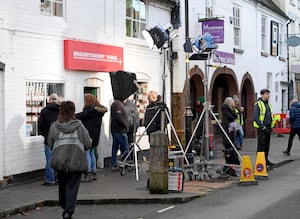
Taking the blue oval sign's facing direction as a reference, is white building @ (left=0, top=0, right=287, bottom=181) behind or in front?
in front

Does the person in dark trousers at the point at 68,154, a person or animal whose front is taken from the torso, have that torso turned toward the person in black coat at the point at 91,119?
yes

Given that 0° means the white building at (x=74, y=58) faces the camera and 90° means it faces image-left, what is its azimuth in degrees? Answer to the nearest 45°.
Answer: approximately 315°

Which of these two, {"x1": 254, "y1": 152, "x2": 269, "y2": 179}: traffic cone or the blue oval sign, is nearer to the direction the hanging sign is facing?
the traffic cone

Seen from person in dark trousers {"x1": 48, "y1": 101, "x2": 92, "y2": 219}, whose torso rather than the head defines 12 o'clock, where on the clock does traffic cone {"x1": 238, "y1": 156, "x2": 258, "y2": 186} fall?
The traffic cone is roughly at 2 o'clock from the person in dark trousers.

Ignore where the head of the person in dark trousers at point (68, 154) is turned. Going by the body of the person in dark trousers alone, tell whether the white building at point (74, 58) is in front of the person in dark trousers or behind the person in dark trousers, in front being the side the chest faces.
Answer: in front

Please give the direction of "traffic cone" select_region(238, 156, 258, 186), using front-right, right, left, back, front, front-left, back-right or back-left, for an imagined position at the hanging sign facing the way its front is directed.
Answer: front

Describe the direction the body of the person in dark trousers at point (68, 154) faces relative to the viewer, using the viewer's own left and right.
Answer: facing away from the viewer

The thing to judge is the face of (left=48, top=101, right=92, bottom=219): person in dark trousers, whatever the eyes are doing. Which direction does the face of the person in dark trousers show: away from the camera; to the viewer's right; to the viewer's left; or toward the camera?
away from the camera

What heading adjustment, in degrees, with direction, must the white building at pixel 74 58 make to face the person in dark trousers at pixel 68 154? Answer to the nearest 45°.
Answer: approximately 45° to its right

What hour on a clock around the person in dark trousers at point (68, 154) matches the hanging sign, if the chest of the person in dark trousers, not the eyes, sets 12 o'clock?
The hanging sign is roughly at 1 o'clock from the person in dark trousers.

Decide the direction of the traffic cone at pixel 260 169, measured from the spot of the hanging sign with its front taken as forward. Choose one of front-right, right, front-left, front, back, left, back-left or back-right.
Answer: front
